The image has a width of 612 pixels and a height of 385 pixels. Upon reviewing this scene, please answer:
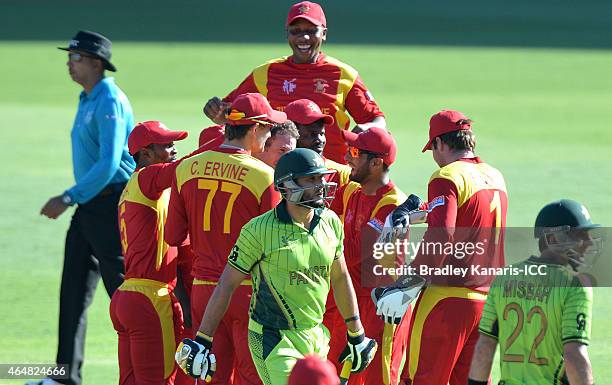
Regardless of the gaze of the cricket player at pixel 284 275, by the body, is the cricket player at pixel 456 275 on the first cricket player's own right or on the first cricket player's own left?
on the first cricket player's own left

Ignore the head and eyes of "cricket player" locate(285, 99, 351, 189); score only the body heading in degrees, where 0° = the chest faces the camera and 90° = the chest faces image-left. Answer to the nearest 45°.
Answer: approximately 315°

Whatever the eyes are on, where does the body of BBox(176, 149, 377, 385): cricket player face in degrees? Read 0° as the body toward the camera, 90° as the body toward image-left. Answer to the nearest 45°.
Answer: approximately 315°

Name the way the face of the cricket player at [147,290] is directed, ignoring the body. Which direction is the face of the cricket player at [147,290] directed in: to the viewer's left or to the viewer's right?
to the viewer's right

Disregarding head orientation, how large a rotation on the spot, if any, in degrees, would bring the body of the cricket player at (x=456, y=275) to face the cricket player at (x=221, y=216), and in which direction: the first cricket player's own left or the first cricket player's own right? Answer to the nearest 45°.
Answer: approximately 45° to the first cricket player's own left

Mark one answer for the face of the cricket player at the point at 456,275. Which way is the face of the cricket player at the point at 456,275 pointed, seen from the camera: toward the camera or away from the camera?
away from the camera

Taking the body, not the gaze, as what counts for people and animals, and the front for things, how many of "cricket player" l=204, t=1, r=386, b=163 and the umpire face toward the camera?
1

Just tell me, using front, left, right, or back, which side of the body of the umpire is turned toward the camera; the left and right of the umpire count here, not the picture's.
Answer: left
